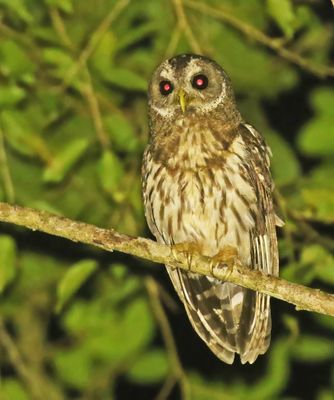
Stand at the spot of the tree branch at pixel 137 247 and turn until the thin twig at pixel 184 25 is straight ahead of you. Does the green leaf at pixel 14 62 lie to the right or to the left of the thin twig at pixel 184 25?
left

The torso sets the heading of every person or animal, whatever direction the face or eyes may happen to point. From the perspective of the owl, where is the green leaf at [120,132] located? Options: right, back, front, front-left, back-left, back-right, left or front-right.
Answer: back-right

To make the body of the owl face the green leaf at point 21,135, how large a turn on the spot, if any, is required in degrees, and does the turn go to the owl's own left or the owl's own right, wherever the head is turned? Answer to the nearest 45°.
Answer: approximately 90° to the owl's own right

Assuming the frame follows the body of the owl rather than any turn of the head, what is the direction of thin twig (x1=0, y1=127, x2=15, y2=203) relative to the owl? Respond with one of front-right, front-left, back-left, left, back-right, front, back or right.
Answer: right

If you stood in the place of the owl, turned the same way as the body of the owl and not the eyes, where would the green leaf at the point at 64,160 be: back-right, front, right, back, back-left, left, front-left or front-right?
right

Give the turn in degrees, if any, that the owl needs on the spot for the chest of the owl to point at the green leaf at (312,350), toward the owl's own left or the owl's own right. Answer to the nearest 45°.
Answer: approximately 135° to the owl's own left

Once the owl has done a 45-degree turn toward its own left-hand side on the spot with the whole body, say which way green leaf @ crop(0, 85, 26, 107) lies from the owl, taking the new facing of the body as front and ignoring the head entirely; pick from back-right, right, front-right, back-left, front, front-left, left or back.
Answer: back-right

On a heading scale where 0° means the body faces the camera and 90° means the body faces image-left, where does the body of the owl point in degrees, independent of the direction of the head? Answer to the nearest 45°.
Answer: approximately 0°
